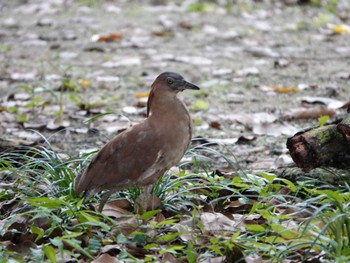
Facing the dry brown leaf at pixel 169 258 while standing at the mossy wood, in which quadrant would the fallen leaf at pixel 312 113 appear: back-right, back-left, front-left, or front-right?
back-right

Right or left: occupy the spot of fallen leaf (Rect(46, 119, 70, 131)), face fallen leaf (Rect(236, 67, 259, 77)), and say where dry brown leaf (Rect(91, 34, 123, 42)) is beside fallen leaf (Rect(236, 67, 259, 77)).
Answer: left

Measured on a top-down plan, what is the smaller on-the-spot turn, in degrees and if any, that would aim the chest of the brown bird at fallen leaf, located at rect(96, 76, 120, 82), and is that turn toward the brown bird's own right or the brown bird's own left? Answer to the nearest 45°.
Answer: approximately 90° to the brown bird's own left

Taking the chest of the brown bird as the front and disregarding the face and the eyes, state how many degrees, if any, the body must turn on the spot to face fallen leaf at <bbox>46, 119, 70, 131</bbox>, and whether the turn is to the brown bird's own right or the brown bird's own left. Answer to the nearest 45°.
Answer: approximately 90° to the brown bird's own left

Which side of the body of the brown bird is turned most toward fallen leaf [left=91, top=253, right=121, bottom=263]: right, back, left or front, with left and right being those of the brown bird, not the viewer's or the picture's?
right

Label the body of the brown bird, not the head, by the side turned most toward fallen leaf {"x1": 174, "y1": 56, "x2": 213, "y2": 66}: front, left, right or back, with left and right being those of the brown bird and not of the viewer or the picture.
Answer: left

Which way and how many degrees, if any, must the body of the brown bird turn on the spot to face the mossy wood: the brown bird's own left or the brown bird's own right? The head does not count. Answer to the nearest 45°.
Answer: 0° — it already faces it

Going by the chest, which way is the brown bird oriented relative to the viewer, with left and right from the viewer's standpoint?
facing to the right of the viewer

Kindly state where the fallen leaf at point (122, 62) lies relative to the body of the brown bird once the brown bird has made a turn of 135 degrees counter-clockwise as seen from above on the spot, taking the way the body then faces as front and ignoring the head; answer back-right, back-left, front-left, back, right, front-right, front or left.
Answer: front-right
